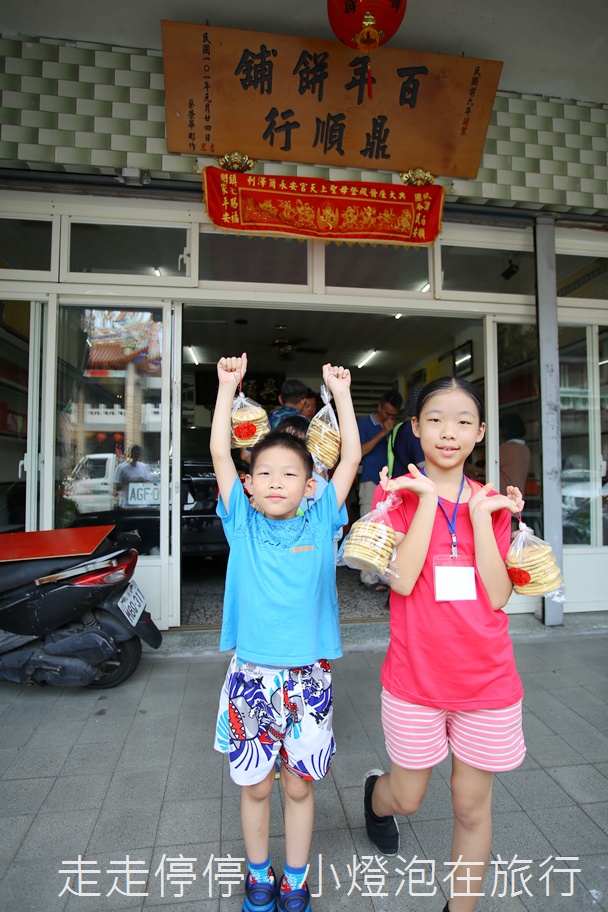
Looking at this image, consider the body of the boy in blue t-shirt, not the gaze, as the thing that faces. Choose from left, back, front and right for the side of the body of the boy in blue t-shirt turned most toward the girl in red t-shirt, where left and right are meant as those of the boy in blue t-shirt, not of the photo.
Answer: left

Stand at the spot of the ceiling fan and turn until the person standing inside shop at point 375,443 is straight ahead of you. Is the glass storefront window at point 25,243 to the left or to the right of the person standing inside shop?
right

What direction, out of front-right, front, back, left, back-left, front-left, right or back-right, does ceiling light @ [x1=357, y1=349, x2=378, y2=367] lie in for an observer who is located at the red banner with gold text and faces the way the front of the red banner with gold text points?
back

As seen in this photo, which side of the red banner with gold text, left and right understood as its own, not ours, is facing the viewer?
front

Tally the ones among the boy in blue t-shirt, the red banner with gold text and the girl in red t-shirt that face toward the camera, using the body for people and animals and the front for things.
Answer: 3

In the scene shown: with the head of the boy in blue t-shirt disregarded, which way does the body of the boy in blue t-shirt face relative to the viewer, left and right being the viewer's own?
facing the viewer

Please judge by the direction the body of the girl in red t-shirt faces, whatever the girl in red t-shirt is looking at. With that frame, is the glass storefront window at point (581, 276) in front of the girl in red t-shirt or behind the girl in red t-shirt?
behind

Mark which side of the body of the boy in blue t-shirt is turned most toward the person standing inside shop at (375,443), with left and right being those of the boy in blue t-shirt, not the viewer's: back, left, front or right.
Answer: back

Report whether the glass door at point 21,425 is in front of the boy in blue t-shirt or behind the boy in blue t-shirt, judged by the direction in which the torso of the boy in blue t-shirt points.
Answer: behind

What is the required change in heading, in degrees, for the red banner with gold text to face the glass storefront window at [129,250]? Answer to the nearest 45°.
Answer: approximately 90° to its right

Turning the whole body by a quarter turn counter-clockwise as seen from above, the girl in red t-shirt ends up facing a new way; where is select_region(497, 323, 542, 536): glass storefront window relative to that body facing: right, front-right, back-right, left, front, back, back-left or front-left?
left

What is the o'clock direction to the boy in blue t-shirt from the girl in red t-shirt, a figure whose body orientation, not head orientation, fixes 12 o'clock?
The boy in blue t-shirt is roughly at 3 o'clock from the girl in red t-shirt.

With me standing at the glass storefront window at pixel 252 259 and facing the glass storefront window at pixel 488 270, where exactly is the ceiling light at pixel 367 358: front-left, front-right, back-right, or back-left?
front-left
